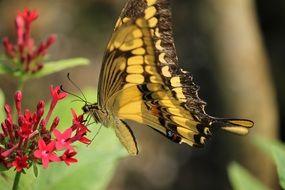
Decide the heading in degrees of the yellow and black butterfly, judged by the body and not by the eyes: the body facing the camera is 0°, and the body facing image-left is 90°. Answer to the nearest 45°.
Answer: approximately 90°

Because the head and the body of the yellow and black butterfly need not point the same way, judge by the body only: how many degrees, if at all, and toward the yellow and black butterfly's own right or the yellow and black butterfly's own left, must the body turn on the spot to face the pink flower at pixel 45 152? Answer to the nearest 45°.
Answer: approximately 45° to the yellow and black butterfly's own left

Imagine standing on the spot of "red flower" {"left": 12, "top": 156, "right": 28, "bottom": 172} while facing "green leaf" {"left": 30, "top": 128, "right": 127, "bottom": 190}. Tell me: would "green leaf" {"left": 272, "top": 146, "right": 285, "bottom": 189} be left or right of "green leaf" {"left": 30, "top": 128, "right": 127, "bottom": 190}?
right

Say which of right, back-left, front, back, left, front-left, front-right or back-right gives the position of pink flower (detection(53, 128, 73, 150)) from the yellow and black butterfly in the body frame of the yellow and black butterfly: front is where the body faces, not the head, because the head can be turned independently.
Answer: front-left

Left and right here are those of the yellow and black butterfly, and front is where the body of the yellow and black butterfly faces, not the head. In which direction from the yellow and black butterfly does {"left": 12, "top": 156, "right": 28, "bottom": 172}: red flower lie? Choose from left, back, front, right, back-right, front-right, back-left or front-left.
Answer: front-left

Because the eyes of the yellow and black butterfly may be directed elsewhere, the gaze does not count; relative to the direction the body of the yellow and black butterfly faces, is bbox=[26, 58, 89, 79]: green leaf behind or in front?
in front

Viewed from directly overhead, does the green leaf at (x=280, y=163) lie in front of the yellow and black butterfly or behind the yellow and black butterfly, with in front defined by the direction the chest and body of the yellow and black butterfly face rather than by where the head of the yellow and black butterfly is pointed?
behind
